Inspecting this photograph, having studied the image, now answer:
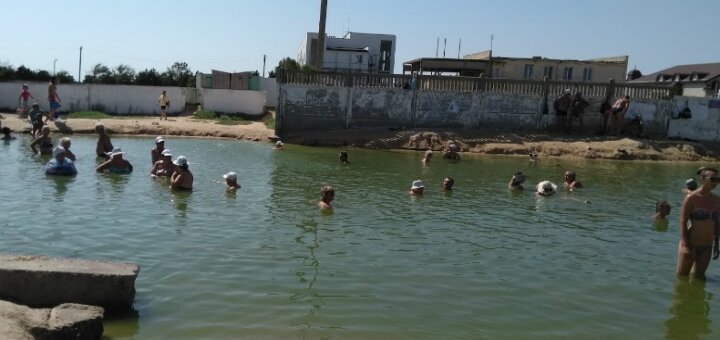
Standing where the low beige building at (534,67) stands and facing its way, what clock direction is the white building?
The white building is roughly at 4 o'clock from the low beige building.

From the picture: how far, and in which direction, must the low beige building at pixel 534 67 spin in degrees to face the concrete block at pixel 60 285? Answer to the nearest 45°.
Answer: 0° — it already faces it

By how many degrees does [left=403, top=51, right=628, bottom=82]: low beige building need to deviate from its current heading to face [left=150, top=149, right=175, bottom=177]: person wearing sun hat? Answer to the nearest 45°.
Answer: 0° — it already faces them

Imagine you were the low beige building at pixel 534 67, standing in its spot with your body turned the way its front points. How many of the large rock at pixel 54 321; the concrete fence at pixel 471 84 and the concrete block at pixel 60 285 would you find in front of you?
3

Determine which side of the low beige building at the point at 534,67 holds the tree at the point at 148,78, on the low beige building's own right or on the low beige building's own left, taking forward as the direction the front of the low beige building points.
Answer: on the low beige building's own right

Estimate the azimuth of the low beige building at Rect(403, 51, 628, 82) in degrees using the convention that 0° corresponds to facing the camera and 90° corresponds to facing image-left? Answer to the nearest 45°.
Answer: approximately 0°
